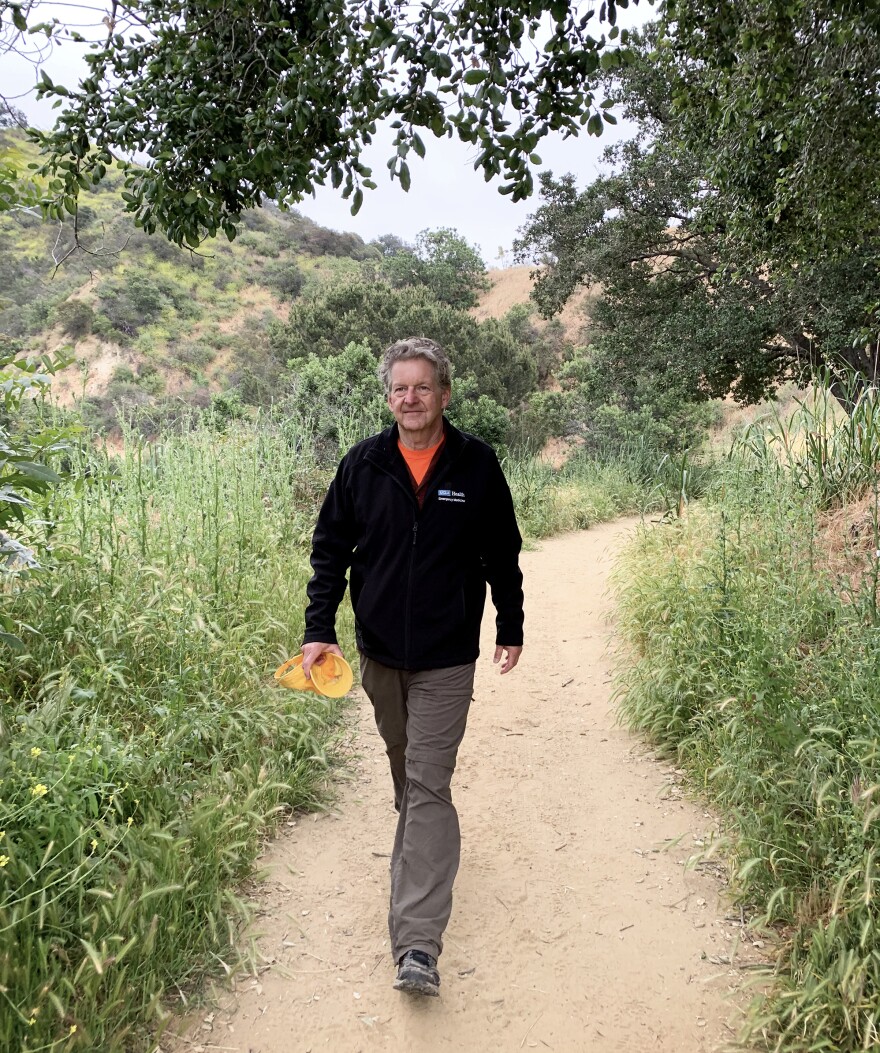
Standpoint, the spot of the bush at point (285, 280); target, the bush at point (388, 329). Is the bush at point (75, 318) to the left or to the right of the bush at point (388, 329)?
right

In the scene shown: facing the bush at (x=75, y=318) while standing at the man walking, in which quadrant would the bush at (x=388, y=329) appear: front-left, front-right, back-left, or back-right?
front-right

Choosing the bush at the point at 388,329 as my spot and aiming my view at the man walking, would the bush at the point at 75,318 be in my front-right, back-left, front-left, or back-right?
back-right

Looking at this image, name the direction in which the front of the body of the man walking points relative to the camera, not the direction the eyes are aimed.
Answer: toward the camera

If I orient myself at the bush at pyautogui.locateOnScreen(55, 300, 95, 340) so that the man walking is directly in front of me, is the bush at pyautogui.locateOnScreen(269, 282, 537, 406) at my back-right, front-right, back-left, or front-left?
front-left

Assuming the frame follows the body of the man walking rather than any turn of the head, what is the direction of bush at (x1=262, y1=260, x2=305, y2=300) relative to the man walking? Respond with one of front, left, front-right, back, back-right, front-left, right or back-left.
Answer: back

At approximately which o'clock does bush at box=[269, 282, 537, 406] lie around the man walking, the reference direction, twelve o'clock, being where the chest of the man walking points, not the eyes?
The bush is roughly at 6 o'clock from the man walking.
